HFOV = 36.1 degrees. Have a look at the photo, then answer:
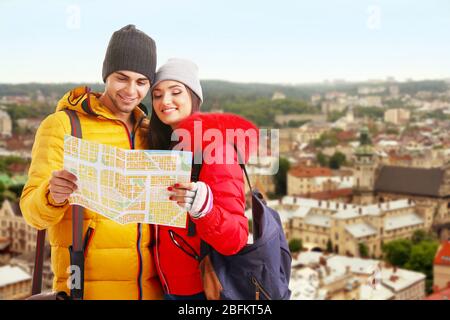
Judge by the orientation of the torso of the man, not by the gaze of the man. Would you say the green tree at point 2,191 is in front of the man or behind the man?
behind

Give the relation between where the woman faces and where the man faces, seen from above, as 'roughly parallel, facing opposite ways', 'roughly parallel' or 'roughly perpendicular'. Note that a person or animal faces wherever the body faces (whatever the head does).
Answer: roughly perpendicular

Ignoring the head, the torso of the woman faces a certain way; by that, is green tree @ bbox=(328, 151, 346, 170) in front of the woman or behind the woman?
behind

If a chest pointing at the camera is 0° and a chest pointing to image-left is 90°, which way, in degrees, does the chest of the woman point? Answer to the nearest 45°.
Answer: approximately 45°

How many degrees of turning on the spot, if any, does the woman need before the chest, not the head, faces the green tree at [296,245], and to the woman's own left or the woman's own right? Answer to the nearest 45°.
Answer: approximately 135° to the woman's own right

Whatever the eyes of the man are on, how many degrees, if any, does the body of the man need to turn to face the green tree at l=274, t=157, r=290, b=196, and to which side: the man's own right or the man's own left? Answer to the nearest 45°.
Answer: approximately 135° to the man's own left

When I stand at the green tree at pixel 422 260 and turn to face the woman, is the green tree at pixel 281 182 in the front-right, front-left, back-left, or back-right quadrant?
back-right

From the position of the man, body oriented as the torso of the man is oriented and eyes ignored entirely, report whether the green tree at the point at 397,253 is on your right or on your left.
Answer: on your left

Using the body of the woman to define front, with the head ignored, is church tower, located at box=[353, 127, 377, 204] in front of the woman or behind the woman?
behind

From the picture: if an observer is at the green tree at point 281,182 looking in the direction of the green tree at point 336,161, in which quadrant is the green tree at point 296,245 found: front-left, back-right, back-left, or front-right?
back-right
